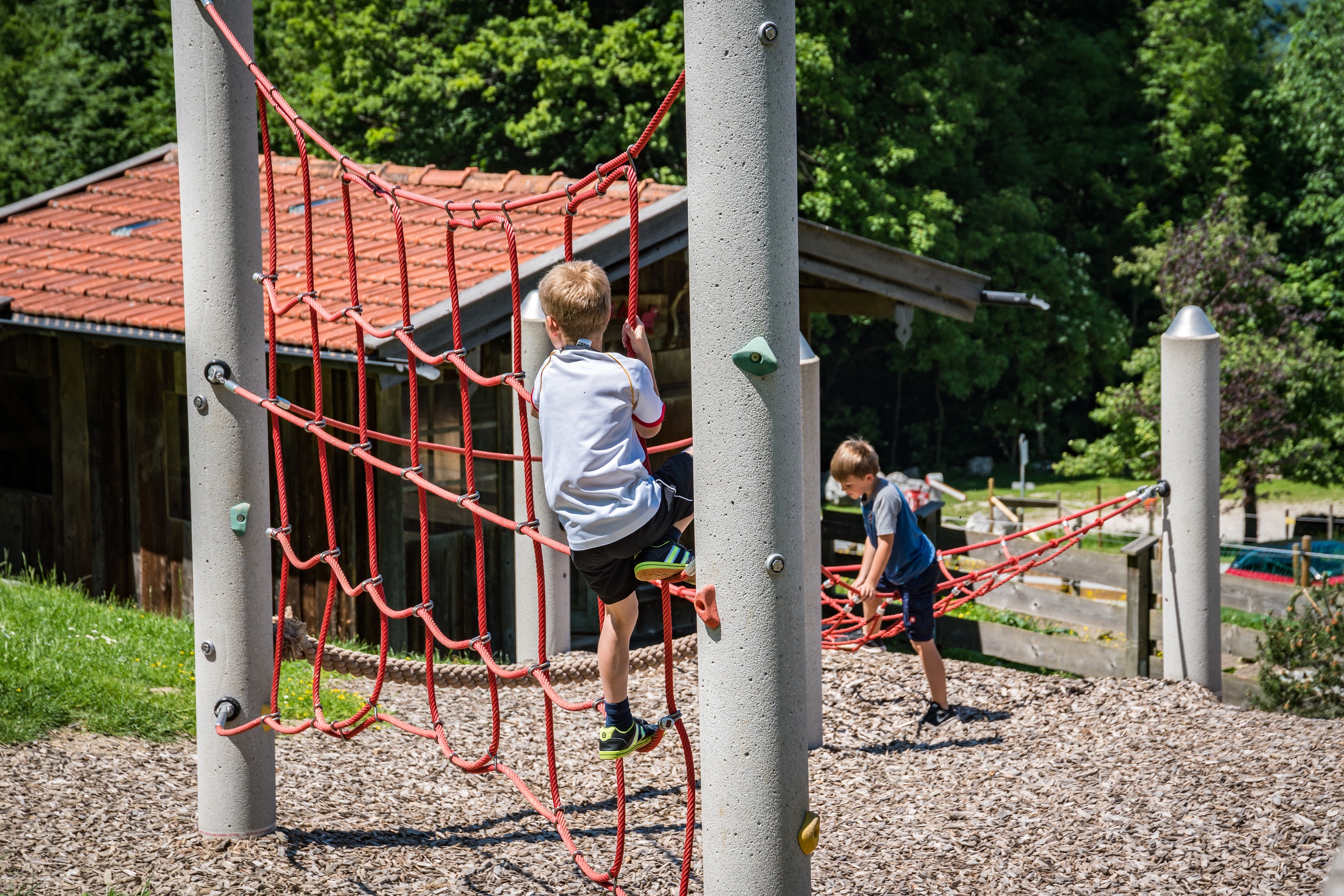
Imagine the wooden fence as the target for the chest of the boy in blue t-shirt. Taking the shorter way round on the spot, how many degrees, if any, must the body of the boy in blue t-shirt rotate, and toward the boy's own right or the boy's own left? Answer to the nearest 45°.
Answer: approximately 135° to the boy's own right

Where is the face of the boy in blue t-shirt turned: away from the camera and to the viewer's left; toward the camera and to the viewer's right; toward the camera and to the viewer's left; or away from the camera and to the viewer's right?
toward the camera and to the viewer's left

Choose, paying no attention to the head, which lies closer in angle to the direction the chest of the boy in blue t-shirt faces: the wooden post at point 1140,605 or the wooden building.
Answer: the wooden building

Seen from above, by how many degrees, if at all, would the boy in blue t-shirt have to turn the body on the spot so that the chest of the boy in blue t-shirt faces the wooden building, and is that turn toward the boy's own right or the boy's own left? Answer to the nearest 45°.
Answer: approximately 45° to the boy's own right

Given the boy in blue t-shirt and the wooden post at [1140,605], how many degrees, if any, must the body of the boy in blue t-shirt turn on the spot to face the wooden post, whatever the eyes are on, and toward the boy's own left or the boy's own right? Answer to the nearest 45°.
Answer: approximately 135° to the boy's own right

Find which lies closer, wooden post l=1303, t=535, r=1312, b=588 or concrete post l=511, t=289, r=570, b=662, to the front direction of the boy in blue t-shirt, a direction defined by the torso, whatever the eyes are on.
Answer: the concrete post

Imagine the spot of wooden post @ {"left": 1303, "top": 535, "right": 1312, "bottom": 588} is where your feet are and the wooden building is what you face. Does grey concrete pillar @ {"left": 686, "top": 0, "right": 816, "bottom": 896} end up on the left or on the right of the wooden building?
left

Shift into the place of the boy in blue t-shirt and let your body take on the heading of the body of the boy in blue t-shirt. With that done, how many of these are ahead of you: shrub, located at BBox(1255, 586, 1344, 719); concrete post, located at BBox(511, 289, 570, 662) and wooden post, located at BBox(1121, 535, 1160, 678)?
1

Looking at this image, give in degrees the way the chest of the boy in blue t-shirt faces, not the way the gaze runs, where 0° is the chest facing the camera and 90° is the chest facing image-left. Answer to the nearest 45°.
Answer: approximately 90°

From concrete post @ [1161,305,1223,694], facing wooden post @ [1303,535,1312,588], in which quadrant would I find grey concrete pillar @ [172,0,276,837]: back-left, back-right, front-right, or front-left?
back-left

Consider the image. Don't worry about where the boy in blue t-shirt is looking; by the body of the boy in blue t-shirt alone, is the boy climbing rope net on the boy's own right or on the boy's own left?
on the boy's own left
